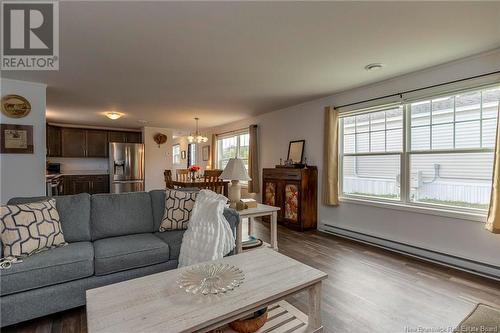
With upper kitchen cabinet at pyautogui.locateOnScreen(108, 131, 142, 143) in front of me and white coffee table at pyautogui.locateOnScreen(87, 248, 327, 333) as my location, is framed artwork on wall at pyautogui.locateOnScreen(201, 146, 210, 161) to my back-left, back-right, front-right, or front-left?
front-right

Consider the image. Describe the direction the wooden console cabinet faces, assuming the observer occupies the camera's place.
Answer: facing the viewer and to the left of the viewer

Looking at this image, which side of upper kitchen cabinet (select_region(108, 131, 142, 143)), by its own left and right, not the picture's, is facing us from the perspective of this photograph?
front

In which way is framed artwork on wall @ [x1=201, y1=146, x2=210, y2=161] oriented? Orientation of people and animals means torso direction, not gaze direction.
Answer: toward the camera

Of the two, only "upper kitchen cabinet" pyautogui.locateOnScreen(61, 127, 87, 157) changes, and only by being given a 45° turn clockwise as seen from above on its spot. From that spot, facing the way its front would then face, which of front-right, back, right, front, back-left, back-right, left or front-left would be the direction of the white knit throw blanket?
front-left

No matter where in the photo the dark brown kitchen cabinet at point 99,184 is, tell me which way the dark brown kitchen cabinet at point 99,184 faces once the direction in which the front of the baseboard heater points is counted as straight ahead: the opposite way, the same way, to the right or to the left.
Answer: to the left

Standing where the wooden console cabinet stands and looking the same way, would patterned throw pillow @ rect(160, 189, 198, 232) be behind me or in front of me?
in front

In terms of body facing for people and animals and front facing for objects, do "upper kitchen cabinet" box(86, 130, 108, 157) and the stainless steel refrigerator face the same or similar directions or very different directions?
same or similar directions

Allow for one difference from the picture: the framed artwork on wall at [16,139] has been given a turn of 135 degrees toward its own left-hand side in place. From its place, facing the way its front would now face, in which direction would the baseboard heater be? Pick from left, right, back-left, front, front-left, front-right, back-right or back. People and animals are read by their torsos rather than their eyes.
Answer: right

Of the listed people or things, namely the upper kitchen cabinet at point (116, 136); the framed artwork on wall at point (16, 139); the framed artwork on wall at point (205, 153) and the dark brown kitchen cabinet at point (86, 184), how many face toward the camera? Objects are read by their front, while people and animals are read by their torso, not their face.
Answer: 4

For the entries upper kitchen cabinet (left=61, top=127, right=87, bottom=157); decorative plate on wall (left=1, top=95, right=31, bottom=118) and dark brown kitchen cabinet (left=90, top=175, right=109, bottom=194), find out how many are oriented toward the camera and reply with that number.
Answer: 3

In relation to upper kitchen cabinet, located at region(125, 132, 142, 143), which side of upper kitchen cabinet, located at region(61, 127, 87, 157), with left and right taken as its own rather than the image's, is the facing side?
left

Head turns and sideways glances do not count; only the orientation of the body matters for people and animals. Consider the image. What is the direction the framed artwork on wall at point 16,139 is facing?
toward the camera

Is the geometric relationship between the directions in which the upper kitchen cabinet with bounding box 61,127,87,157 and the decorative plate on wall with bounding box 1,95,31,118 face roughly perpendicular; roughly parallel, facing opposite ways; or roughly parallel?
roughly parallel

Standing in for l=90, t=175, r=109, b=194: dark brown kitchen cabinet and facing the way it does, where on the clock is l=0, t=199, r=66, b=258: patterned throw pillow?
The patterned throw pillow is roughly at 12 o'clock from the dark brown kitchen cabinet.
